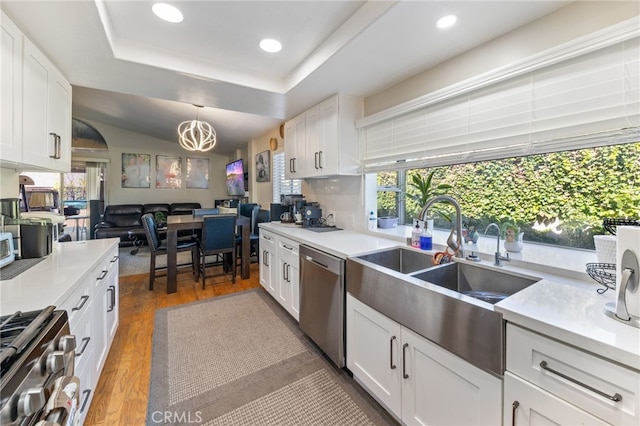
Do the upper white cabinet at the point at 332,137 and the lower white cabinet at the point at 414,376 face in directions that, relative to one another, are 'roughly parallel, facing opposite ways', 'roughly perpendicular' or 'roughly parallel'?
roughly parallel

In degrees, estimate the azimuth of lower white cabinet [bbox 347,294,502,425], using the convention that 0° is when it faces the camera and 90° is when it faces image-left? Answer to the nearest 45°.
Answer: approximately 45°

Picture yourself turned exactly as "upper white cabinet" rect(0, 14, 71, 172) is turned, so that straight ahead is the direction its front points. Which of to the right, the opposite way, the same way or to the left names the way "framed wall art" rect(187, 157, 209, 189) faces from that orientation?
to the right

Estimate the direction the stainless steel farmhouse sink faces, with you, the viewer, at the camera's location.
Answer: facing the viewer and to the left of the viewer

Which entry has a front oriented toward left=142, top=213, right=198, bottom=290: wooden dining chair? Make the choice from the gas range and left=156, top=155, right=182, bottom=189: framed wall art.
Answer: the framed wall art

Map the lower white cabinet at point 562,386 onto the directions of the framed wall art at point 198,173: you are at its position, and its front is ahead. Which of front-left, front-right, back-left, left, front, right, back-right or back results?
front

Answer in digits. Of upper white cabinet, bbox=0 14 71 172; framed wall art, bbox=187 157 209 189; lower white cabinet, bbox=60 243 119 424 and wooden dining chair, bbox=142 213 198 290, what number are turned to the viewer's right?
3

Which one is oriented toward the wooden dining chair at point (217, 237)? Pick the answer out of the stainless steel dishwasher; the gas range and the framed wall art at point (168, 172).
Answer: the framed wall art

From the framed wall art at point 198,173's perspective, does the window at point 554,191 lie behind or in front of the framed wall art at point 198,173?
in front

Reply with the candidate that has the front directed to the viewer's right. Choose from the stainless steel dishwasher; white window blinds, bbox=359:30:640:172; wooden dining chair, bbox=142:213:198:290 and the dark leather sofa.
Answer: the wooden dining chair

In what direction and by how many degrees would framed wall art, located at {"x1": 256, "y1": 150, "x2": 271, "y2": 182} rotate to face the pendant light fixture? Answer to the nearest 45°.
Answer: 0° — it already faces it

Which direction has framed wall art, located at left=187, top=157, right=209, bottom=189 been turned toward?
toward the camera

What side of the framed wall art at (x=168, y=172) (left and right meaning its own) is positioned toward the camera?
front

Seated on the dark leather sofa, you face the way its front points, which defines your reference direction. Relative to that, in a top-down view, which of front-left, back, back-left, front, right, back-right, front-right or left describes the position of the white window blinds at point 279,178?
front-left

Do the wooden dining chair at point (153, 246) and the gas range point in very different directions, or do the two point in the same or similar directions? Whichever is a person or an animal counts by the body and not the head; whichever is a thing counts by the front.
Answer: same or similar directions

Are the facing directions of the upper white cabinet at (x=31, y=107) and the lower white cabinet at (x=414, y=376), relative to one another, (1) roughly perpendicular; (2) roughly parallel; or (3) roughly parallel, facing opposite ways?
roughly parallel, facing opposite ways

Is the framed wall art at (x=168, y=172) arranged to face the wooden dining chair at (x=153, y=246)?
yes

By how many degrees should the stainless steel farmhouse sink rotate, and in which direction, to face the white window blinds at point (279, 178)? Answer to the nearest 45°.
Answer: approximately 90° to its right
